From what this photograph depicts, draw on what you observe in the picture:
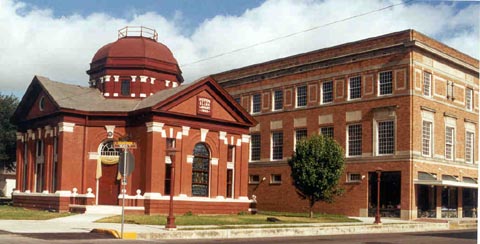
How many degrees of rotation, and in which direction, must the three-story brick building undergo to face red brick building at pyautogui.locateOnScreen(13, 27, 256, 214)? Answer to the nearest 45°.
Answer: approximately 90° to its right

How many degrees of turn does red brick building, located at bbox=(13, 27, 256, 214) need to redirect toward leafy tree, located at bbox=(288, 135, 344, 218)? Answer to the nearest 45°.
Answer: approximately 90° to its left

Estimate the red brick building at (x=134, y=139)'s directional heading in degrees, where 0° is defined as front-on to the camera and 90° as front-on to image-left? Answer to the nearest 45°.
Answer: approximately 0°

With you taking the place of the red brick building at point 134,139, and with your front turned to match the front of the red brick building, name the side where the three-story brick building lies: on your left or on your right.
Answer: on your left

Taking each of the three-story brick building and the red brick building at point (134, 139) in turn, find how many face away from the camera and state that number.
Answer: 0

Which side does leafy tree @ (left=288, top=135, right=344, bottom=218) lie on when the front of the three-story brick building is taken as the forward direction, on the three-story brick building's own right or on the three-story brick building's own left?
on the three-story brick building's own right

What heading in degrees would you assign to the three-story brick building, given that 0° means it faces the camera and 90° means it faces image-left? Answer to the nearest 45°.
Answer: approximately 315°
